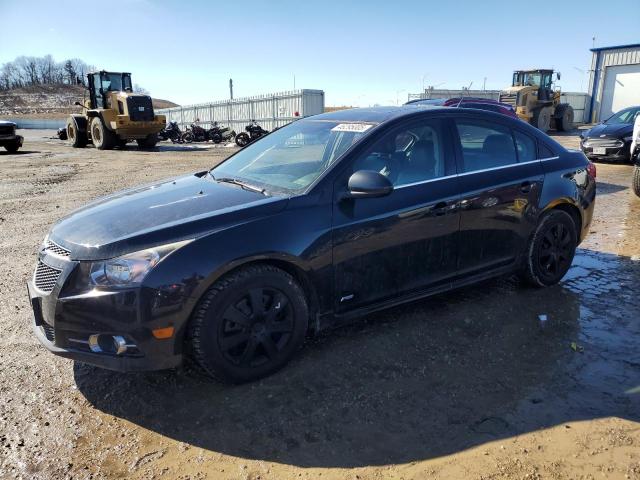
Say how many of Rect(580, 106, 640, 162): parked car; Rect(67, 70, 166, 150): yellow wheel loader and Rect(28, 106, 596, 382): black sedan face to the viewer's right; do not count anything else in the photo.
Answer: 0

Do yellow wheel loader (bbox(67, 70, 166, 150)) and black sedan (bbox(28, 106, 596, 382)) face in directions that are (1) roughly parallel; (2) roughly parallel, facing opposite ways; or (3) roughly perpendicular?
roughly perpendicular

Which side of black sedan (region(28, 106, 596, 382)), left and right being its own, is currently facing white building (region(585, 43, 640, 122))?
back

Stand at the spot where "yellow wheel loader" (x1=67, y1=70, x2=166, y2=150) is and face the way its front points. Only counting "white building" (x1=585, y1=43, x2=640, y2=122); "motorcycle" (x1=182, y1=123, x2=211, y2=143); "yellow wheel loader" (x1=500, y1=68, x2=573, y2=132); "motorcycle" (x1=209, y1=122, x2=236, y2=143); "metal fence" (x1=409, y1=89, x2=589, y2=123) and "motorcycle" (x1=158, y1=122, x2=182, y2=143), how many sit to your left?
0

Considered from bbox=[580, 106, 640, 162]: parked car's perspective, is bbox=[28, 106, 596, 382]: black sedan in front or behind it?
in front

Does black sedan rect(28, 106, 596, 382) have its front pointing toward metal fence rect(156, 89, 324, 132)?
no

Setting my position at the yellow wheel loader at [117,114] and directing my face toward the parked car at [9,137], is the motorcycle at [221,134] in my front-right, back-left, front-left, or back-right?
back-right

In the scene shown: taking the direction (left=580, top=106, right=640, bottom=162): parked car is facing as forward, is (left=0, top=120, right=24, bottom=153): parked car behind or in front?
in front

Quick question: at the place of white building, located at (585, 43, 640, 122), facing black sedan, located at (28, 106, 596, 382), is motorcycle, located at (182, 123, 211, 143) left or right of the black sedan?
right

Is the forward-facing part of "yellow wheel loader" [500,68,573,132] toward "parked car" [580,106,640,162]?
no

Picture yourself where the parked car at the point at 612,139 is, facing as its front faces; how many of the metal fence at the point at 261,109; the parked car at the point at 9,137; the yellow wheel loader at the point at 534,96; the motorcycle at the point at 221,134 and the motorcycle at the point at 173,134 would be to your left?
0

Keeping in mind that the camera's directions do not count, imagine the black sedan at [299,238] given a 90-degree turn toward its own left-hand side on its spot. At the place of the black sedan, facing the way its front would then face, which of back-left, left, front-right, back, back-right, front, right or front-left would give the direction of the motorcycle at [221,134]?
back-left

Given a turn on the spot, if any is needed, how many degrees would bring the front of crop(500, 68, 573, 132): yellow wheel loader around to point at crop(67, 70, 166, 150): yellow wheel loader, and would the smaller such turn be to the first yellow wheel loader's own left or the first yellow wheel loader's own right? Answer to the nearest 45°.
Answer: approximately 180°

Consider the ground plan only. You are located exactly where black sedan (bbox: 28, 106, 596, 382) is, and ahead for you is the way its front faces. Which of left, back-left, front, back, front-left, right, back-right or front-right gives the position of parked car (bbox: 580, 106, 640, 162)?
back
